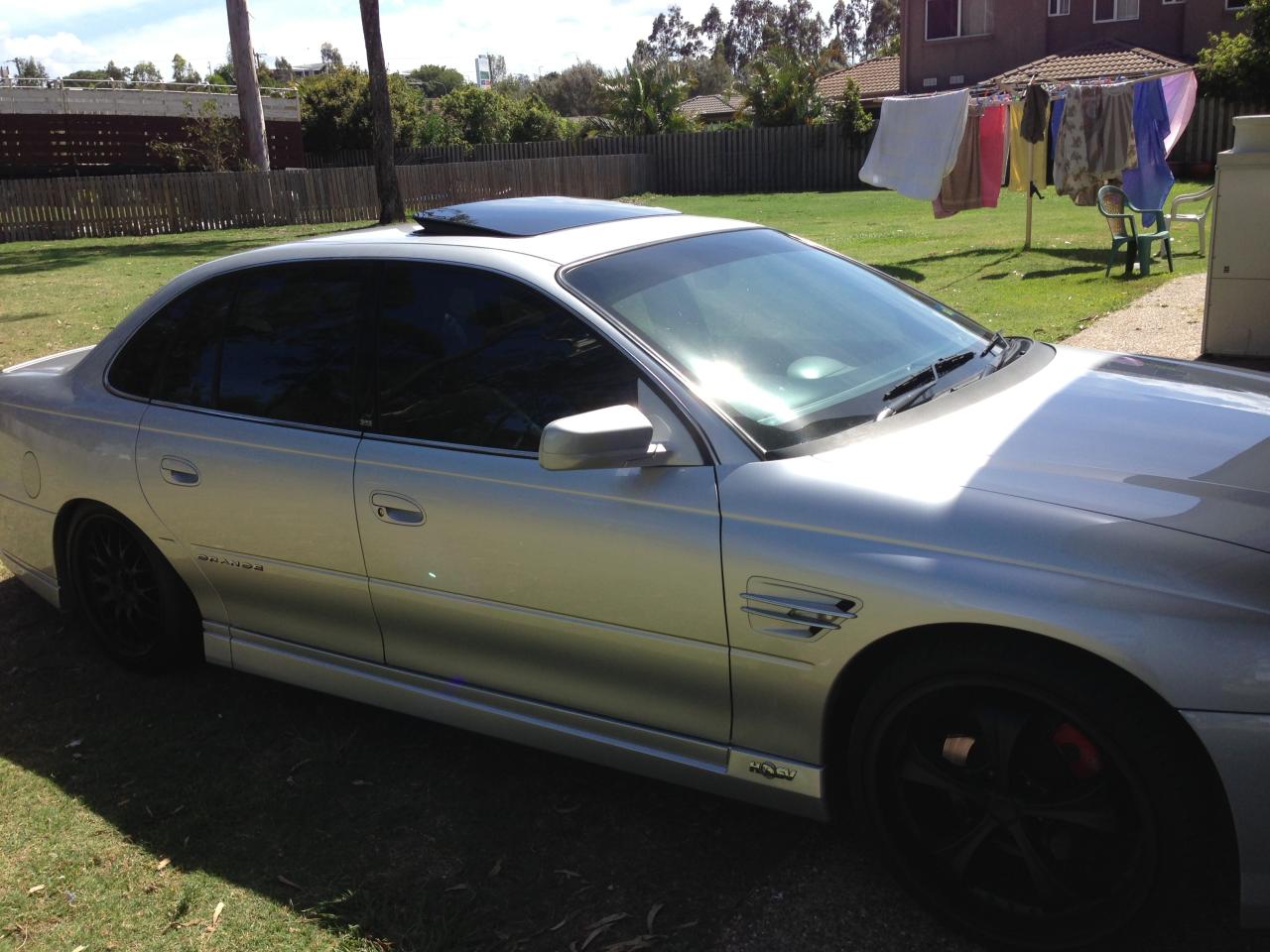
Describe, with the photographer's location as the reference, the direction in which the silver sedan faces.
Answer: facing the viewer and to the right of the viewer

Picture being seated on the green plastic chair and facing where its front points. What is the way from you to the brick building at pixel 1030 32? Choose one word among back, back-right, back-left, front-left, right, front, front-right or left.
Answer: back-left

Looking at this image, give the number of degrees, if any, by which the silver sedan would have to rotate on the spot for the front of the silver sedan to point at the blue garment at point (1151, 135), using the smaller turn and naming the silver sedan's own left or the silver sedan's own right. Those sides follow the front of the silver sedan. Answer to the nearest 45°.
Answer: approximately 90° to the silver sedan's own left

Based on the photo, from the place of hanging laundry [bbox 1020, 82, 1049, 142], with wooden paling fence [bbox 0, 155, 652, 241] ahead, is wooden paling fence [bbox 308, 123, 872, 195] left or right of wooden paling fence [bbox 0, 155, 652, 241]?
right

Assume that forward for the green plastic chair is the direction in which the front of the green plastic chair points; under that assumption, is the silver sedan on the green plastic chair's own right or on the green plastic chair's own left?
on the green plastic chair's own right

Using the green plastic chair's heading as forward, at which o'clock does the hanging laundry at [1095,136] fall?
The hanging laundry is roughly at 7 o'clock from the green plastic chair.

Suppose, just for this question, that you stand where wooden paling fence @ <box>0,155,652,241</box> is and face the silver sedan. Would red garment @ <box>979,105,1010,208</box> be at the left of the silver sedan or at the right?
left

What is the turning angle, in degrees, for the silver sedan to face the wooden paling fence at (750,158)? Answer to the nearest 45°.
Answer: approximately 135° to its left

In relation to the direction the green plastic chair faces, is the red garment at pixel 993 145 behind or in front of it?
behind

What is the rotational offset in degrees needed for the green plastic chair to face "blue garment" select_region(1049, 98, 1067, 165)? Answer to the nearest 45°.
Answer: approximately 135° to its left

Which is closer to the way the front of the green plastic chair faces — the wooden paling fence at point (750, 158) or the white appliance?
the white appliance

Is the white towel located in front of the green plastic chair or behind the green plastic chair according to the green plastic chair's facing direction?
behind
